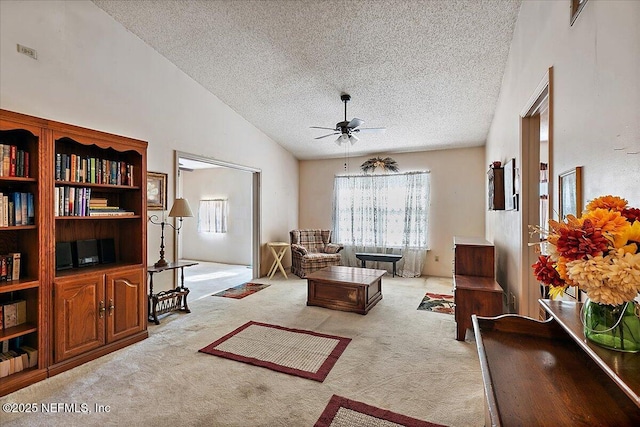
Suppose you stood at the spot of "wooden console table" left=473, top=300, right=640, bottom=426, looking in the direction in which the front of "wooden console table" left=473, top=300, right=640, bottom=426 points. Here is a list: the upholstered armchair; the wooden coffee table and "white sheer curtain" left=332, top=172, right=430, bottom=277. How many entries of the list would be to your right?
3

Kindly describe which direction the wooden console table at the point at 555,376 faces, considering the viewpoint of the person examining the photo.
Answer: facing the viewer and to the left of the viewer

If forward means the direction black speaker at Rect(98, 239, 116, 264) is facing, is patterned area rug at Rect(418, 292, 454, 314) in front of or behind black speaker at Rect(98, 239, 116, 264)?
in front

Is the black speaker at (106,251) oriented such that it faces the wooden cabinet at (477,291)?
yes

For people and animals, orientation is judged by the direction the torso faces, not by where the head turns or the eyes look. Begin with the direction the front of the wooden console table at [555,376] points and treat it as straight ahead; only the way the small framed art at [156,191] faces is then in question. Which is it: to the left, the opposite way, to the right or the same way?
the opposite way

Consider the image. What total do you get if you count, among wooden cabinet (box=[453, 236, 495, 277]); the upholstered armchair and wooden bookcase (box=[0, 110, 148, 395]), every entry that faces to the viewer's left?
1

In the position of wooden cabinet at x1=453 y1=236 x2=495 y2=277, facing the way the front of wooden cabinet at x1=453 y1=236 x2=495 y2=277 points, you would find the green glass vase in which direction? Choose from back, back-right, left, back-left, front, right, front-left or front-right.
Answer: left

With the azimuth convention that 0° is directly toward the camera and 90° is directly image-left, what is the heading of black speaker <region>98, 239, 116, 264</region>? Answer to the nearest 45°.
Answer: approximately 315°

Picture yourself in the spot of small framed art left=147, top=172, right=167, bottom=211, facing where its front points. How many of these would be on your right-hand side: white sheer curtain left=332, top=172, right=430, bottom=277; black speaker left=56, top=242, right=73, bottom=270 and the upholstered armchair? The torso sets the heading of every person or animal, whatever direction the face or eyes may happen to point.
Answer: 1

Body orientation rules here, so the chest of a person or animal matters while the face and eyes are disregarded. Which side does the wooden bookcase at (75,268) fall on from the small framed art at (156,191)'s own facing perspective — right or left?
on its right

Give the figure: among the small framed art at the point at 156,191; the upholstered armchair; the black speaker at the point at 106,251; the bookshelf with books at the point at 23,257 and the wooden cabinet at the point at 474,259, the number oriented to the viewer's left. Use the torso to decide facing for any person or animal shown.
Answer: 1

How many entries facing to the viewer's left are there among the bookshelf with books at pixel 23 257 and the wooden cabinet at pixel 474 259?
1

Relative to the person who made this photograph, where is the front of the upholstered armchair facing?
facing the viewer and to the right of the viewer

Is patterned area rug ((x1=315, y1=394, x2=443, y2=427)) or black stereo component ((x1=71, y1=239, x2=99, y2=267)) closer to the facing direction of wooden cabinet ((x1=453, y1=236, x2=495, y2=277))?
the black stereo component

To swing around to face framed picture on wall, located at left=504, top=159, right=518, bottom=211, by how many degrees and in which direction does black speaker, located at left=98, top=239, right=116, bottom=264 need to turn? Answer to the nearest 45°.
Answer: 0° — it already faces it

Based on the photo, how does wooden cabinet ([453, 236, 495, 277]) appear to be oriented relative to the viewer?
to the viewer's left

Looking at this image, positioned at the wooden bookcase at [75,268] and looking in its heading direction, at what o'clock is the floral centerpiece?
The floral centerpiece is roughly at 1 o'clock from the wooden bookcase.
